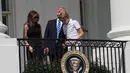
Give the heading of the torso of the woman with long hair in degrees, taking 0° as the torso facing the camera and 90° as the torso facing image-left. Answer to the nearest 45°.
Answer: approximately 315°

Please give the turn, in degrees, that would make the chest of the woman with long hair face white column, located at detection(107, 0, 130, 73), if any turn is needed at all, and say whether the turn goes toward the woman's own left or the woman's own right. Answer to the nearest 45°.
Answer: approximately 45° to the woman's own left
